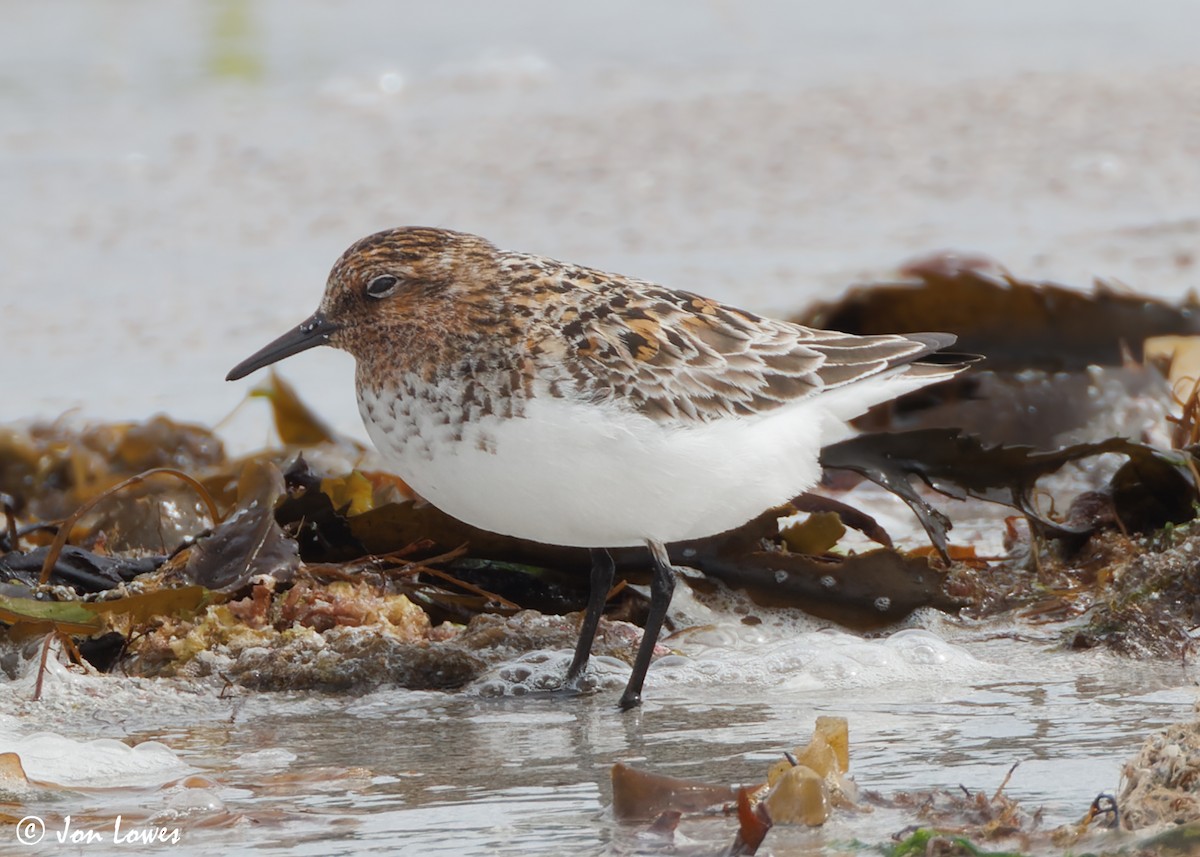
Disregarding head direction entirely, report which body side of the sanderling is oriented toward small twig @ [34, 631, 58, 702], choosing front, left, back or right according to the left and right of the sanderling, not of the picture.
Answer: front

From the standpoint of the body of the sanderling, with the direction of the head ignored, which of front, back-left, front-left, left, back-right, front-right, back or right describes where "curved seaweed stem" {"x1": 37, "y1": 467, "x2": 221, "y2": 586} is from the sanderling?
front

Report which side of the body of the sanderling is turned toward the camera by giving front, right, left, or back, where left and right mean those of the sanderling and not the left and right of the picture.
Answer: left

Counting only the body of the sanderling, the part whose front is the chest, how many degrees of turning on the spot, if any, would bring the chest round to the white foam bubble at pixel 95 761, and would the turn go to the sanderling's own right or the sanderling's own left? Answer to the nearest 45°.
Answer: approximately 45° to the sanderling's own left

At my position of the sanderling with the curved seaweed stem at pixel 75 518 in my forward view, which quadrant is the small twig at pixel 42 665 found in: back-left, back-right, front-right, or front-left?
front-left
